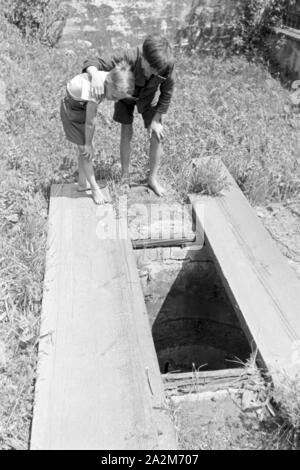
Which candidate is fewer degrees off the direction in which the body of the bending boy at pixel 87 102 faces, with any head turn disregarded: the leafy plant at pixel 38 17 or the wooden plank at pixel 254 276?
the wooden plank

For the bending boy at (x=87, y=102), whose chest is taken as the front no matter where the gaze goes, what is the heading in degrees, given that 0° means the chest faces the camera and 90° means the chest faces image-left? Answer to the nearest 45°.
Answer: approximately 315°

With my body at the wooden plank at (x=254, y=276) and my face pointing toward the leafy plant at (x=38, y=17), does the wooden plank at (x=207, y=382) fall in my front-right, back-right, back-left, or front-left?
back-left

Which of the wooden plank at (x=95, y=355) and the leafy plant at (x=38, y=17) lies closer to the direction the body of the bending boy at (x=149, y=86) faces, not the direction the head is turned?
the wooden plank

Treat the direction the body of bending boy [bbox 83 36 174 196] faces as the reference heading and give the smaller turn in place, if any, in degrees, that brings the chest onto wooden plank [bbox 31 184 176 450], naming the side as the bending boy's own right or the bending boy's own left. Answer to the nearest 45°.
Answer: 0° — they already face it

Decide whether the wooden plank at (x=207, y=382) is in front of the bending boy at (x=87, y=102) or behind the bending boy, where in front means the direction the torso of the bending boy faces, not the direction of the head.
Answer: in front

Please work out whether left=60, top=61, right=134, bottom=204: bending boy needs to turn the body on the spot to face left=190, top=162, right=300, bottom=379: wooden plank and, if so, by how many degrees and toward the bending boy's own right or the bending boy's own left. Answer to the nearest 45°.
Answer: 0° — they already face it

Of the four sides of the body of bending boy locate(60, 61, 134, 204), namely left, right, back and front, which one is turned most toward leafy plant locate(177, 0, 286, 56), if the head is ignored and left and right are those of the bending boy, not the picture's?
left

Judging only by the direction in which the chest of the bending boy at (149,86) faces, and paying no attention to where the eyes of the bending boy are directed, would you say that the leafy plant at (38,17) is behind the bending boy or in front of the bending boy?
behind

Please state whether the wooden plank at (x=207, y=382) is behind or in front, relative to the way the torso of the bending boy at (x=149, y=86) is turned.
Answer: in front

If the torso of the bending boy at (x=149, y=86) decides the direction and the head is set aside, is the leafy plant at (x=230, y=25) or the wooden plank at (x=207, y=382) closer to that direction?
the wooden plank
